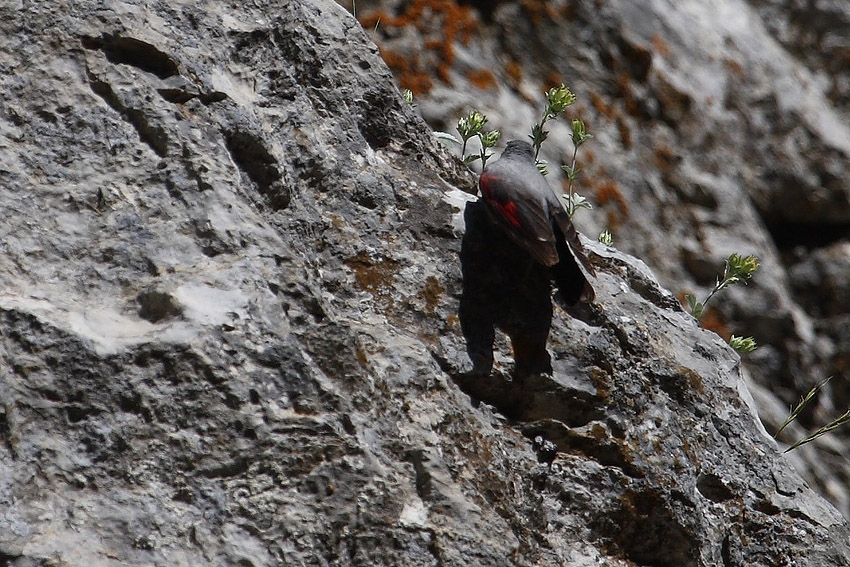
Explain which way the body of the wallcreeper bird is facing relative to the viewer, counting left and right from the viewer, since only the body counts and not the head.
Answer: facing away from the viewer and to the left of the viewer
